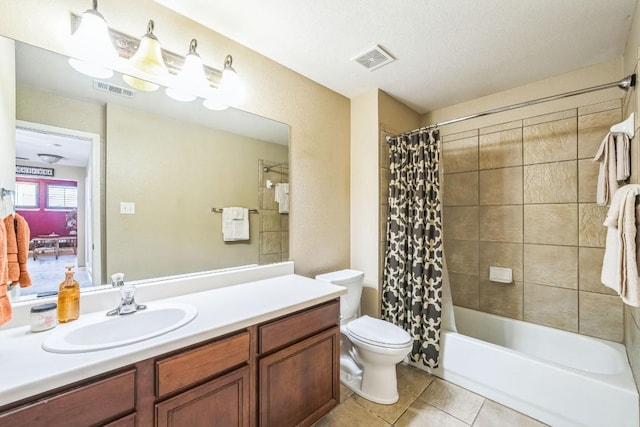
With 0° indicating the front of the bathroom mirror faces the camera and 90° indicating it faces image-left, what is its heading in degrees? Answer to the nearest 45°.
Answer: approximately 315°

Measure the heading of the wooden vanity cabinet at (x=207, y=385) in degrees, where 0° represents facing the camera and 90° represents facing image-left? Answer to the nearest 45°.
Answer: approximately 315°

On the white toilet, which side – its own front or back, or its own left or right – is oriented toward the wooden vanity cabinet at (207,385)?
right

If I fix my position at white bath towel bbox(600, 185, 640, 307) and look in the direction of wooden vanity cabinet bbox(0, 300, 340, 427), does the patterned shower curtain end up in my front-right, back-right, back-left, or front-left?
front-right

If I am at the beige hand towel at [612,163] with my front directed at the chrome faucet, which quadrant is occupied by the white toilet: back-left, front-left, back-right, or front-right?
front-right

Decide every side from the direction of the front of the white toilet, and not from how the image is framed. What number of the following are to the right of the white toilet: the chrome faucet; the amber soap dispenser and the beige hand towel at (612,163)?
2

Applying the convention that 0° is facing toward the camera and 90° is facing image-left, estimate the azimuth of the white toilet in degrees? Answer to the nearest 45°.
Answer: approximately 315°

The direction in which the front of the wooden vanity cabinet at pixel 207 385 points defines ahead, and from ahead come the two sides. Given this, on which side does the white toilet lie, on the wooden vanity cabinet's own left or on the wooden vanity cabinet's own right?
on the wooden vanity cabinet's own left

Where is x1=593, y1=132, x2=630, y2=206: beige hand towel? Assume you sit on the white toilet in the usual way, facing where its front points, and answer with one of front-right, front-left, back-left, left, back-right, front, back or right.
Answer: front-left

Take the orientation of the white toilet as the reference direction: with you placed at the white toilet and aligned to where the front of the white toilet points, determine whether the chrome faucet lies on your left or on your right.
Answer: on your right
